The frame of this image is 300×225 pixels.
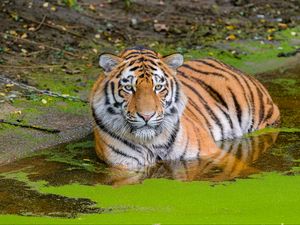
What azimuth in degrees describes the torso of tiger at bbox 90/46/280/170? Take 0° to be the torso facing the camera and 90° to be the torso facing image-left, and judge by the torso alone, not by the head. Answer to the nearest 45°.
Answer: approximately 45°

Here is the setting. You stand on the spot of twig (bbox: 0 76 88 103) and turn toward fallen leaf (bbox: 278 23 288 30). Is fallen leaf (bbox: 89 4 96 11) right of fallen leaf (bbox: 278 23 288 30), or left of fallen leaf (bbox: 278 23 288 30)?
left

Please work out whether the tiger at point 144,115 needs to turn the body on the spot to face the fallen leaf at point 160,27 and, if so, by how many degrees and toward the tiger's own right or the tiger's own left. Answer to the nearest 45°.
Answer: approximately 135° to the tiger's own right

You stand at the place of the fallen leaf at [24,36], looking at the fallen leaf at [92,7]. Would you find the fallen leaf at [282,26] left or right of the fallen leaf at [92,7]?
right

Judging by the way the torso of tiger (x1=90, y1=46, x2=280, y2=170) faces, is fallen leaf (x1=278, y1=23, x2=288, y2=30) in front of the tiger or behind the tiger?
behind

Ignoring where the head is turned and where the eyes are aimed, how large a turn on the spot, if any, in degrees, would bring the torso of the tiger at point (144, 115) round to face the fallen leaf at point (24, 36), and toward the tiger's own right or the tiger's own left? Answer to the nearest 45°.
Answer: approximately 90° to the tiger's own right

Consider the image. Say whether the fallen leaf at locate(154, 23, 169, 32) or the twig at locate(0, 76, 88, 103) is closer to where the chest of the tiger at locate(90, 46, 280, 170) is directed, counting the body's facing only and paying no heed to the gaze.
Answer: the twig

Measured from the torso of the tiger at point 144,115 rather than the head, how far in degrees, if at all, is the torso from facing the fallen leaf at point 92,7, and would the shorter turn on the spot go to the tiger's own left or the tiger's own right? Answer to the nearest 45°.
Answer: approximately 135° to the tiger's own right

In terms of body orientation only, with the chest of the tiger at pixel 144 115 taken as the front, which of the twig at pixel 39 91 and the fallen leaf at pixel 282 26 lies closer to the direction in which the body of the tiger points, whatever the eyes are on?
the twig

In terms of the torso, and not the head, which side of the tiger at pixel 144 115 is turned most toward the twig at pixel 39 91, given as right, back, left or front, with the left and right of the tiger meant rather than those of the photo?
right
